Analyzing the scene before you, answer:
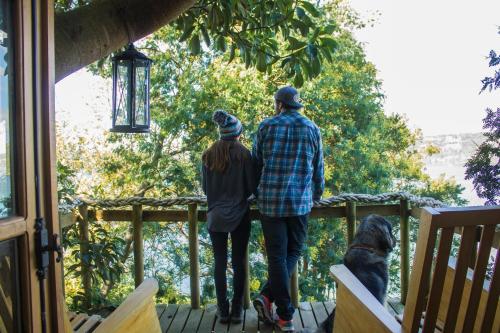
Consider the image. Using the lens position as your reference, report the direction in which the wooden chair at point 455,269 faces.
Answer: facing away from the viewer and to the left of the viewer

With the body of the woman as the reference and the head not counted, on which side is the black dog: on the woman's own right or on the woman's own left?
on the woman's own right

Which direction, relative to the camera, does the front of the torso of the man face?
away from the camera

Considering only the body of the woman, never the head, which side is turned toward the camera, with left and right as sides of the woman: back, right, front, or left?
back

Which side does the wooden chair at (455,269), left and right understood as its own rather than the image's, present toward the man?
front

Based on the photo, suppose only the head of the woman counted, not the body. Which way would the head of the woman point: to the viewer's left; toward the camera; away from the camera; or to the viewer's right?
away from the camera

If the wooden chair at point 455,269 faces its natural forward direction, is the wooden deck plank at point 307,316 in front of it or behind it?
in front

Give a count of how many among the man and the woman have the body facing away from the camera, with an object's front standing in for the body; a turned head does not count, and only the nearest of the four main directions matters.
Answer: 2
